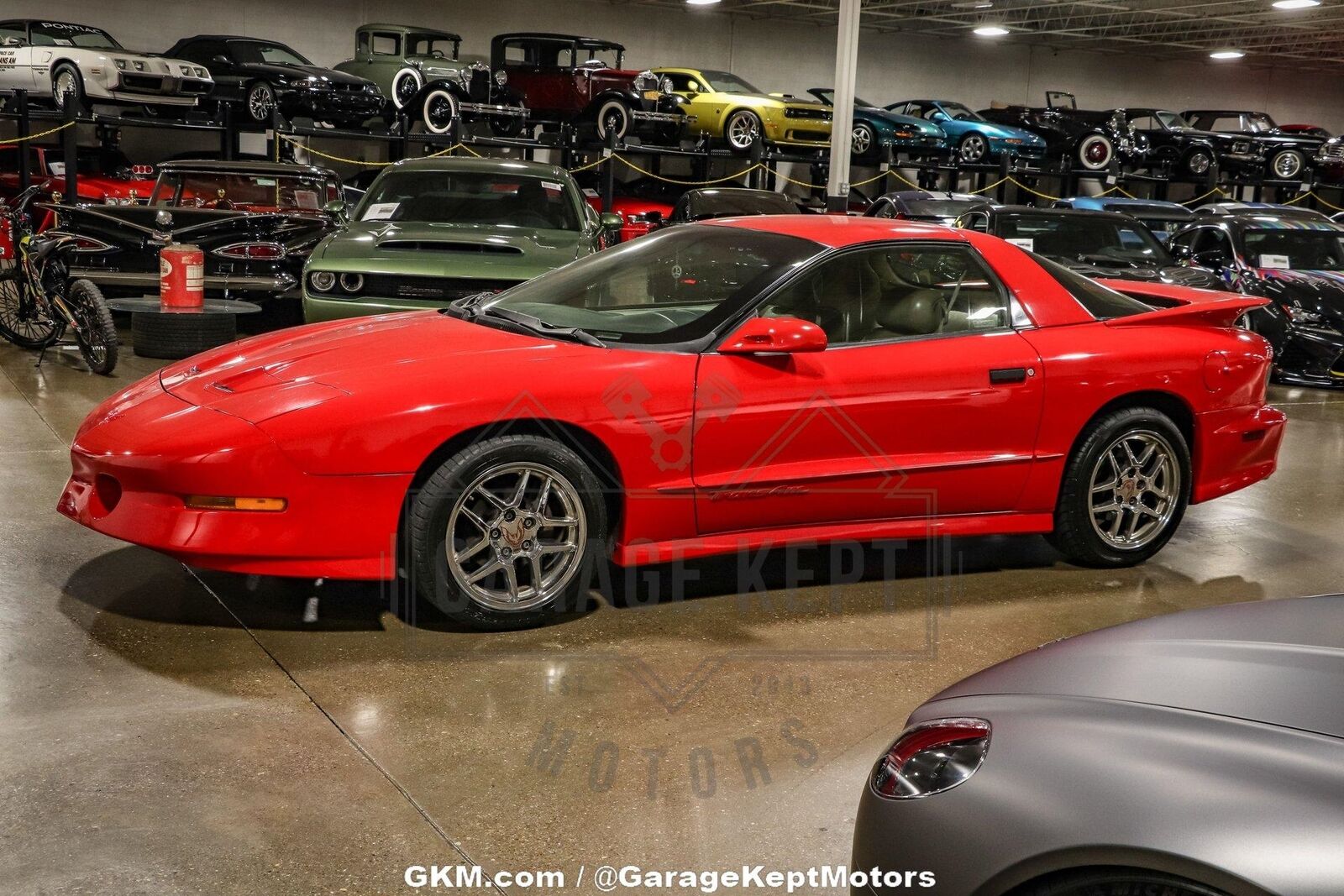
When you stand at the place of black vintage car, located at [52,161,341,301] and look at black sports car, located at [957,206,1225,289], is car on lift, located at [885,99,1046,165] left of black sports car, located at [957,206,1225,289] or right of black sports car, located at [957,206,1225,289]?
left

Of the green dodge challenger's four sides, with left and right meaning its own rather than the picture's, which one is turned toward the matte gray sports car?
front

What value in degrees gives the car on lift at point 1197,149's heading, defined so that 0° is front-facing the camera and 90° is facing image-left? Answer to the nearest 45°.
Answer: approximately 315°

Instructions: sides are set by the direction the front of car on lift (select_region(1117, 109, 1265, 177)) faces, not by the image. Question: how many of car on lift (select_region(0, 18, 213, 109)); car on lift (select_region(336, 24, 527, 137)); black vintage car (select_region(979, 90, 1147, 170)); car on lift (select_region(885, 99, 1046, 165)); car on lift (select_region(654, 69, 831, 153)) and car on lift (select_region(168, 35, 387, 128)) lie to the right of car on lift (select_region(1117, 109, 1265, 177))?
6

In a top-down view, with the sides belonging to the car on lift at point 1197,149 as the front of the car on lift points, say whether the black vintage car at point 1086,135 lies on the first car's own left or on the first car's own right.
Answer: on the first car's own right

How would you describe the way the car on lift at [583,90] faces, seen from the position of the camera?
facing the viewer and to the right of the viewer

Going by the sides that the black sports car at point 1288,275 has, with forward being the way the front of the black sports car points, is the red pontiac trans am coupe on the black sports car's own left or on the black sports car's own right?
on the black sports car's own right

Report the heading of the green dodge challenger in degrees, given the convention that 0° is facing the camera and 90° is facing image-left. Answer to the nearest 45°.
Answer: approximately 0°

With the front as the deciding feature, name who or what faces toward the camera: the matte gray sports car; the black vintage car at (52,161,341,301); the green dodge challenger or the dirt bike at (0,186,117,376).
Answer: the green dodge challenger

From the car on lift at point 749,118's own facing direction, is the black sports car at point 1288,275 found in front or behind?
in front

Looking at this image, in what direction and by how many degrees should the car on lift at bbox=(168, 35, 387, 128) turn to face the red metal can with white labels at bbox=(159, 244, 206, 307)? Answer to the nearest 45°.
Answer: approximately 45° to its right

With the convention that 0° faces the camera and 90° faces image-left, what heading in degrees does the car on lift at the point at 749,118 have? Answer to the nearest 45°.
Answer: approximately 315°
